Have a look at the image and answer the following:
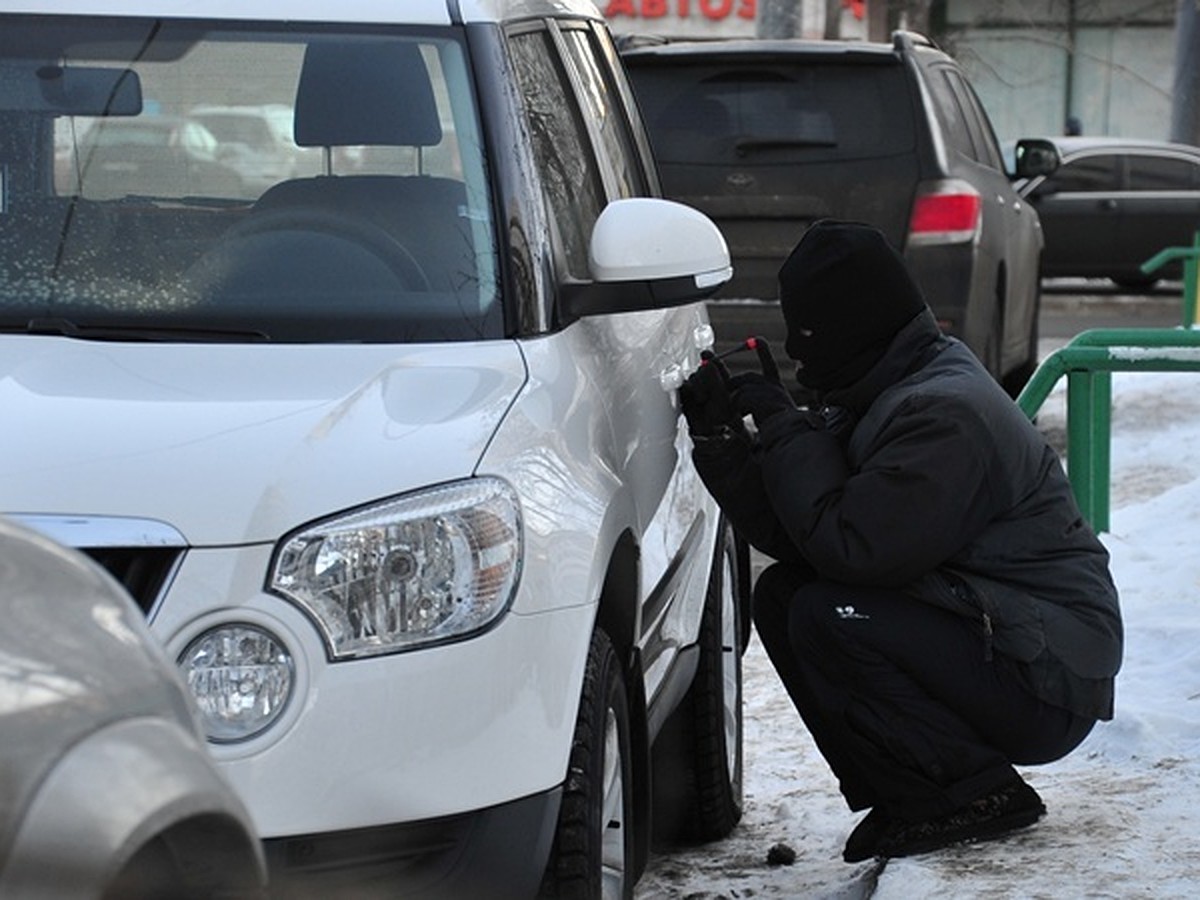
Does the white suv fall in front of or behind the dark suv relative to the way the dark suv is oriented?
behind

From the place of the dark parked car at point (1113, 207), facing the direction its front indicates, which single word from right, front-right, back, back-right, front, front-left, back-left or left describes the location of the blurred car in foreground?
left

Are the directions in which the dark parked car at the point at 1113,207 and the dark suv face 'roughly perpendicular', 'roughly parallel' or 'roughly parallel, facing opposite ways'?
roughly perpendicular

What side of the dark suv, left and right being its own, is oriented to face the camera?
back

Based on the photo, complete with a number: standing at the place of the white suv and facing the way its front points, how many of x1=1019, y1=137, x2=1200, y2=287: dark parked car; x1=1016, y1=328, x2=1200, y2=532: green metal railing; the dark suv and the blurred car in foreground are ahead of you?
1

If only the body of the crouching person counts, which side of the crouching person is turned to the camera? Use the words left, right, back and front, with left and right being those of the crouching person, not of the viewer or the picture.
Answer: left

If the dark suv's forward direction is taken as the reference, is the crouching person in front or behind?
behind

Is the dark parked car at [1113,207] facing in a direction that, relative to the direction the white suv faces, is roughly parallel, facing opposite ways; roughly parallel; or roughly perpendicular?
roughly perpendicular

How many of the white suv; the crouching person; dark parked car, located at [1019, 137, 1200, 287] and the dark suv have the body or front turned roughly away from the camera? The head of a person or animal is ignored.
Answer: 1

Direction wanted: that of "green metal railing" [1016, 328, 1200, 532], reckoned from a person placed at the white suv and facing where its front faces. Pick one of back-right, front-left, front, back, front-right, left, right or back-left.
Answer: back-left

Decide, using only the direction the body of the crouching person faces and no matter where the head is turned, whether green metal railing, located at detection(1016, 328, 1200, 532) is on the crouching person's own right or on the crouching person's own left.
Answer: on the crouching person's own right

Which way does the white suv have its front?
toward the camera

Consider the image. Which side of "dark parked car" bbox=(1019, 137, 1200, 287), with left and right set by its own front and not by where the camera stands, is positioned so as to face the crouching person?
left

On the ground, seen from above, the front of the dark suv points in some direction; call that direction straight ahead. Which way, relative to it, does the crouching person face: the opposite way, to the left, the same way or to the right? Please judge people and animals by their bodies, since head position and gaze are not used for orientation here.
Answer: to the left

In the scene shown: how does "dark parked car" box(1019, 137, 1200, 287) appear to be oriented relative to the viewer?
to the viewer's left
